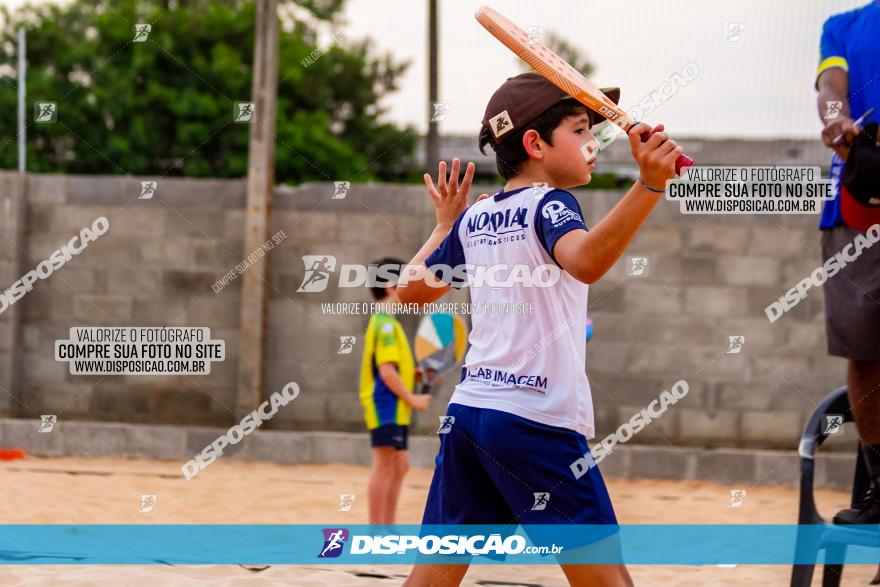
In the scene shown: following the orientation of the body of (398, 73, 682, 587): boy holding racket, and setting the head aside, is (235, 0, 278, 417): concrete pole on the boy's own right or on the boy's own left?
on the boy's own left

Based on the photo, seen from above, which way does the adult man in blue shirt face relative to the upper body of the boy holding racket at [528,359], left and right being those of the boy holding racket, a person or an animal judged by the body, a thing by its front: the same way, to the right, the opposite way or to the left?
the opposite way

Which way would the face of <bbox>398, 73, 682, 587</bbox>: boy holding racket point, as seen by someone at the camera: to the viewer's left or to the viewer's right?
to the viewer's right

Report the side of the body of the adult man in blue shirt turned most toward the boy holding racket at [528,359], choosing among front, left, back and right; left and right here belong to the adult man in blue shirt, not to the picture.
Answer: front

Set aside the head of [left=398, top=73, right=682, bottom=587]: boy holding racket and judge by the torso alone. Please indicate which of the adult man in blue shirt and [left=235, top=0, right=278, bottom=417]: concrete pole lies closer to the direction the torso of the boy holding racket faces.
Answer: the adult man in blue shirt

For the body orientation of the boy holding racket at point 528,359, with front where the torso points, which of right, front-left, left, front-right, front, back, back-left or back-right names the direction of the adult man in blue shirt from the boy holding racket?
front

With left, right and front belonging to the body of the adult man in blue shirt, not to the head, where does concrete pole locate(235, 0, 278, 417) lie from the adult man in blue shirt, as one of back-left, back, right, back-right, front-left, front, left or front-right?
right

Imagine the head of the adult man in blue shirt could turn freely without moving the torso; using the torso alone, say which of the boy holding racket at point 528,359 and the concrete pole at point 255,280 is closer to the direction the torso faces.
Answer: the boy holding racket

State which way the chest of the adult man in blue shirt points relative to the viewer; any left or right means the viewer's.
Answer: facing the viewer and to the left of the viewer
